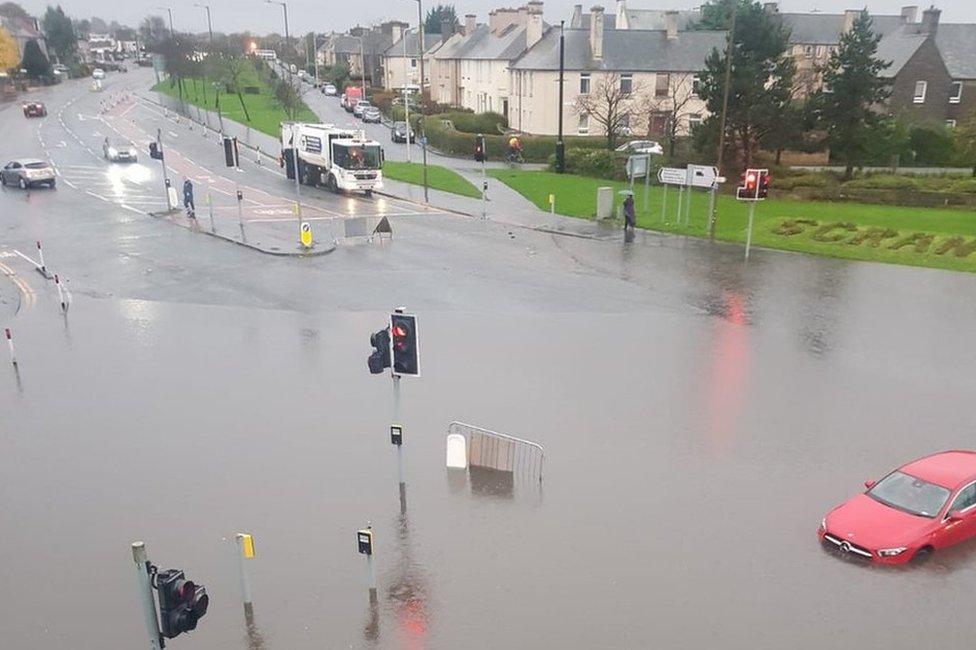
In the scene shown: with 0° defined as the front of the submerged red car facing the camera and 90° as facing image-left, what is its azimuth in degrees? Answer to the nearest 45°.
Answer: approximately 45°

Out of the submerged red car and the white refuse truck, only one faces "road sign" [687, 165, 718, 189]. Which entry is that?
the white refuse truck

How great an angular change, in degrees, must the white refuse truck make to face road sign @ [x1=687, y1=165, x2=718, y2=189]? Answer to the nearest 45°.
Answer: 0° — it already faces it

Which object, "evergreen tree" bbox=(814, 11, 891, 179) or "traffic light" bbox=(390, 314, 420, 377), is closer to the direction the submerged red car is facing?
the traffic light

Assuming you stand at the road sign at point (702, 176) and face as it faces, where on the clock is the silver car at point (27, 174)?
The silver car is roughly at 3 o'clock from the road sign.

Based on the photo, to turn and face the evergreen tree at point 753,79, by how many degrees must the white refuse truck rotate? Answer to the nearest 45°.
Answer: approximately 45° to its left

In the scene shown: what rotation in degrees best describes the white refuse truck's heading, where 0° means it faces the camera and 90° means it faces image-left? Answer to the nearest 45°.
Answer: approximately 315°

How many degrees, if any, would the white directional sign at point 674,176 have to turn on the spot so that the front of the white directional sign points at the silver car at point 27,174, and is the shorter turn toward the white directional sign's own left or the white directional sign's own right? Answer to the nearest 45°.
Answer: approximately 90° to the white directional sign's own right

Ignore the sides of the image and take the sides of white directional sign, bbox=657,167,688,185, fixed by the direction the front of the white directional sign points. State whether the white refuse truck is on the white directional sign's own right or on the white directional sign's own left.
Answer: on the white directional sign's own right

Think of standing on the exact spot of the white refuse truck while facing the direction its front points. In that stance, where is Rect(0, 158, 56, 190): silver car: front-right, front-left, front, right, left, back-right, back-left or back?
back-right

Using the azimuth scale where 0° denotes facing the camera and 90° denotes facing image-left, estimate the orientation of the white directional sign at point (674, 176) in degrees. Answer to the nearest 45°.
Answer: approximately 0°

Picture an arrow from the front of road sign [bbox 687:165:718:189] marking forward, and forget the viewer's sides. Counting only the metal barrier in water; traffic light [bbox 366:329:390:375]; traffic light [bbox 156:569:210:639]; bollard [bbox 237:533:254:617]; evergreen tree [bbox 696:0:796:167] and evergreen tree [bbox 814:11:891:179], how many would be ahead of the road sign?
4
